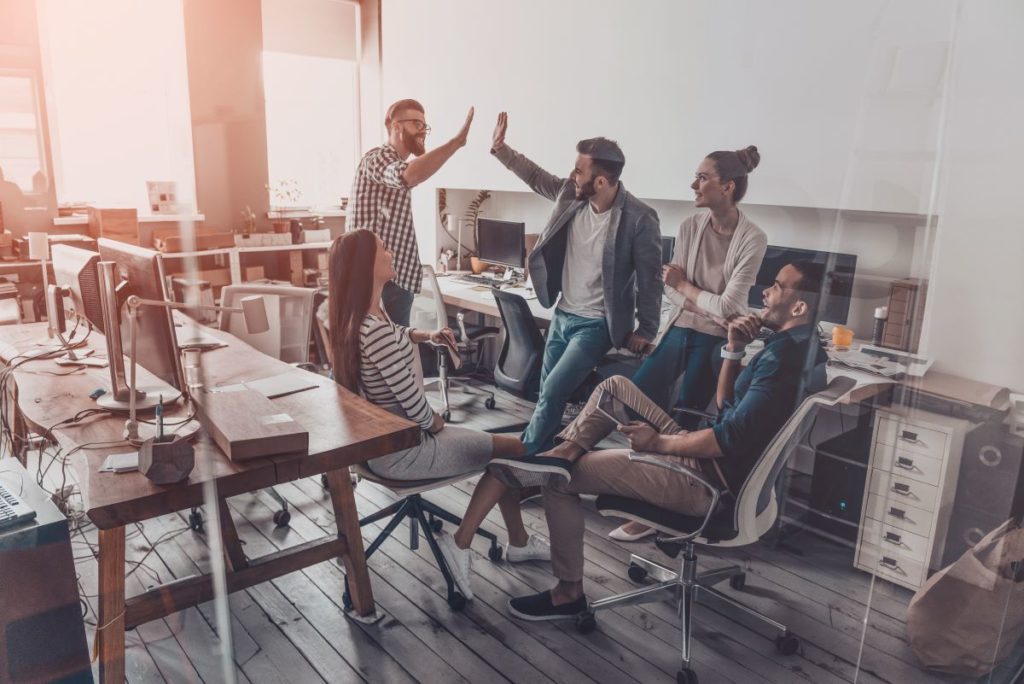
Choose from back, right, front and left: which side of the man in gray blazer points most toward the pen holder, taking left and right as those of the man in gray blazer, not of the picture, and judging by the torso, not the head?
front

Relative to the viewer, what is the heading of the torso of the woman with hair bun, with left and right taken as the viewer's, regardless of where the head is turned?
facing the viewer and to the left of the viewer

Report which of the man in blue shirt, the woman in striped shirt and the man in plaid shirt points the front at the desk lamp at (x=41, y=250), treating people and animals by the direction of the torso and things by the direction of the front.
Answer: the man in blue shirt

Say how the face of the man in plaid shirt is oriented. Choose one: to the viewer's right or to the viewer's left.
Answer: to the viewer's right

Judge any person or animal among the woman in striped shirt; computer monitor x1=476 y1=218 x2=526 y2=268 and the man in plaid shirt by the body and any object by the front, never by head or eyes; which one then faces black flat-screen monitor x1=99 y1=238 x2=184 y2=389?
the computer monitor

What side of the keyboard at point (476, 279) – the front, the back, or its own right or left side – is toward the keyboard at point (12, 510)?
front

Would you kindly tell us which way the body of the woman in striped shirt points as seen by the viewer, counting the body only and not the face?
to the viewer's right

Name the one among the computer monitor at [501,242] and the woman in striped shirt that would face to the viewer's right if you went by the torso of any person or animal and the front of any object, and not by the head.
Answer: the woman in striped shirt

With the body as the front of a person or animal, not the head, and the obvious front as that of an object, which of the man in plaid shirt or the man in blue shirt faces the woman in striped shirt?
the man in blue shirt

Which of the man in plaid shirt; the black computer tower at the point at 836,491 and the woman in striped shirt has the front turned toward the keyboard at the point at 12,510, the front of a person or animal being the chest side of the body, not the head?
the black computer tower
